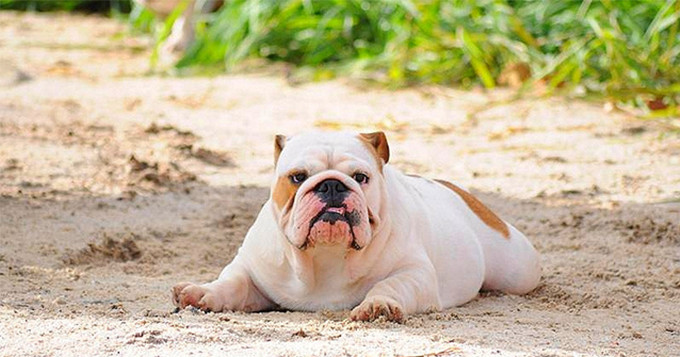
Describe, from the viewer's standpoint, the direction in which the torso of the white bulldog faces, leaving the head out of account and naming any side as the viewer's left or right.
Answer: facing the viewer and to the left of the viewer
